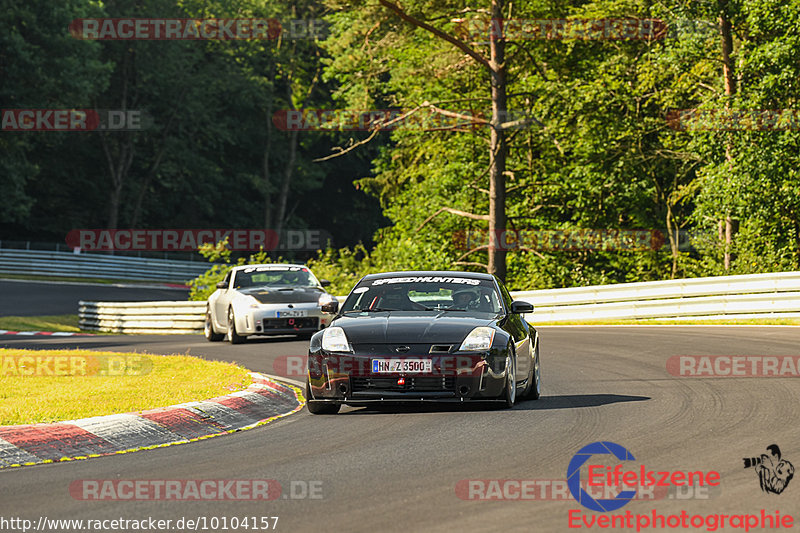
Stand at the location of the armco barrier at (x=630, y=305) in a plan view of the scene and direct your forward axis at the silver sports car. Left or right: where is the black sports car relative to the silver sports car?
left

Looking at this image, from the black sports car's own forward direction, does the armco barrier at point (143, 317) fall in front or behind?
behind

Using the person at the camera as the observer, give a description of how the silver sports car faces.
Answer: facing the viewer and to the right of the viewer

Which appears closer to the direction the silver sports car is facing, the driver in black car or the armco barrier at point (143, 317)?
the driver in black car

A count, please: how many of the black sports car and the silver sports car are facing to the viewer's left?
0

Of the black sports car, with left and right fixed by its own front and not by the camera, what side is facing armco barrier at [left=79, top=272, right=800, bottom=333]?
back

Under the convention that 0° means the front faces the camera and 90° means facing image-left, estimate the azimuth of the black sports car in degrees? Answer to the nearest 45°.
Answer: approximately 0°

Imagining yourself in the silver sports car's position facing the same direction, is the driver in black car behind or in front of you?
in front
